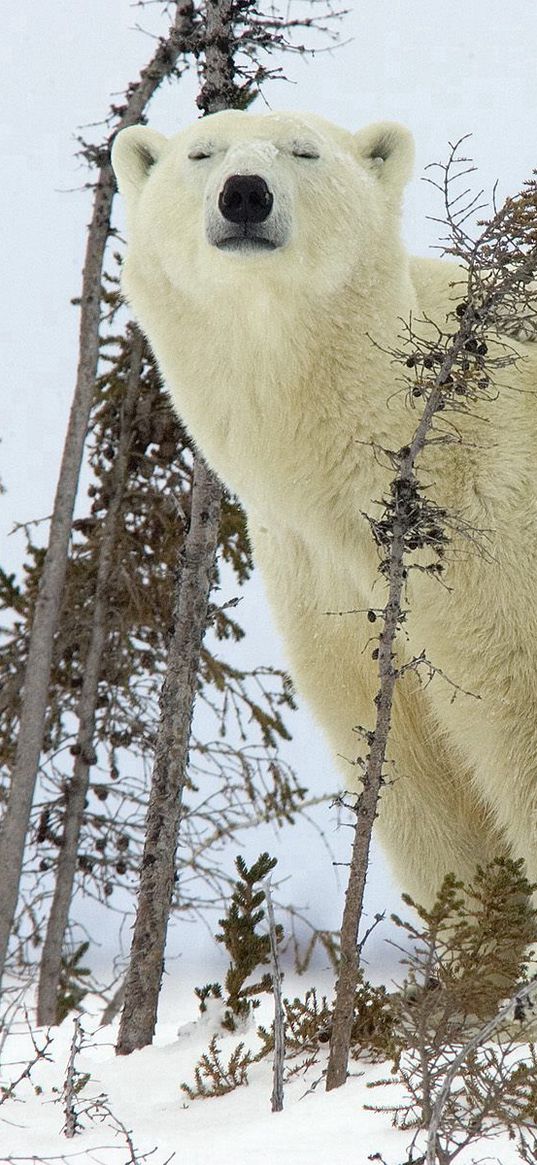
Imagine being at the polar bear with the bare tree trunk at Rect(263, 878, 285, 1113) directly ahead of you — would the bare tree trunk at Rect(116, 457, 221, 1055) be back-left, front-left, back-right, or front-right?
front-right

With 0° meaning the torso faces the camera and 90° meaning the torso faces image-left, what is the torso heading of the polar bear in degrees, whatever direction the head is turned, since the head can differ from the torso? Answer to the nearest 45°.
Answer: approximately 45°

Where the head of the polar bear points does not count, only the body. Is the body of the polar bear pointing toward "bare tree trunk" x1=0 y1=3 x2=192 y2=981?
no

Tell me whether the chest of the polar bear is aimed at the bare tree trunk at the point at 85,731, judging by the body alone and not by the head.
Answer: no
